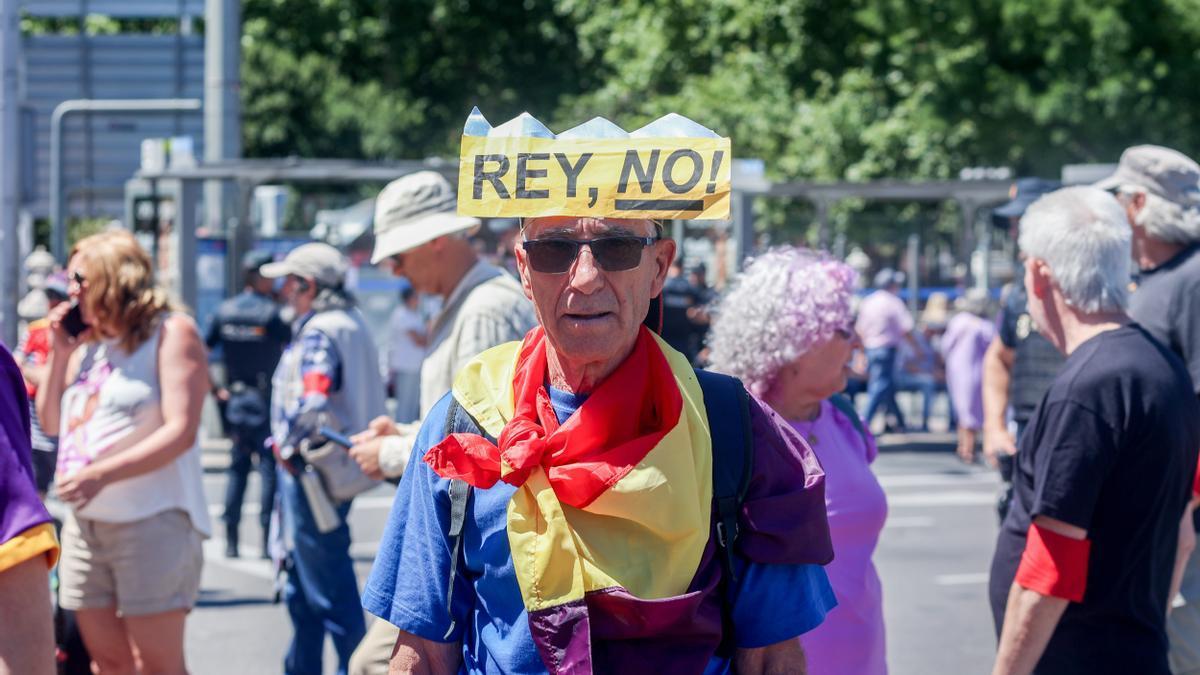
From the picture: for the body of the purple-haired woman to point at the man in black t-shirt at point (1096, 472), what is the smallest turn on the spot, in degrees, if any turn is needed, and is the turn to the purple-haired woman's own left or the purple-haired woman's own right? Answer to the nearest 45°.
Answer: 0° — they already face them

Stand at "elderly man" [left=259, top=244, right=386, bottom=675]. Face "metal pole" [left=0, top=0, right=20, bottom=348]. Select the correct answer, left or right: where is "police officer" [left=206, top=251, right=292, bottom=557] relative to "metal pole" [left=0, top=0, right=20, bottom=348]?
right

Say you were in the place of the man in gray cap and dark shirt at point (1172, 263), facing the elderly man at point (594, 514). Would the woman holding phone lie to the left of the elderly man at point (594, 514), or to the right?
right

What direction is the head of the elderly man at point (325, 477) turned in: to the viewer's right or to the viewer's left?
to the viewer's left

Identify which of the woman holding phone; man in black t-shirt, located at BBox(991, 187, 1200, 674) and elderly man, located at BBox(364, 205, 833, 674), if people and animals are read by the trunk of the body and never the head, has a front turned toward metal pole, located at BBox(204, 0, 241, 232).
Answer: the man in black t-shirt

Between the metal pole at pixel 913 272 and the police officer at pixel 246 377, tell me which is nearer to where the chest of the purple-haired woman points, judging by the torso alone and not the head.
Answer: the metal pole

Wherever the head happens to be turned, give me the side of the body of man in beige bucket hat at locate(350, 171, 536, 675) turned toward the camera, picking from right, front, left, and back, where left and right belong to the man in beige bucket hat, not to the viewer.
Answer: left

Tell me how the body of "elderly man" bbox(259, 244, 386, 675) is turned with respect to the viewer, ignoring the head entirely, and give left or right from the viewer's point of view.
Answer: facing to the left of the viewer

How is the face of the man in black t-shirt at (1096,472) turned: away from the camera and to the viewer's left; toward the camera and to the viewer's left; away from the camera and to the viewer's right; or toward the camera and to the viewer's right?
away from the camera and to the viewer's left

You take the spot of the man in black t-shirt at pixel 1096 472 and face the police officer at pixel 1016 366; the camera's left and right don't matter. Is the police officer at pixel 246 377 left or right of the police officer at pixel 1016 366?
left

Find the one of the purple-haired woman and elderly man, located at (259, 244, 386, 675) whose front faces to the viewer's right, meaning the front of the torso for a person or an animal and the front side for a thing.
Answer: the purple-haired woman

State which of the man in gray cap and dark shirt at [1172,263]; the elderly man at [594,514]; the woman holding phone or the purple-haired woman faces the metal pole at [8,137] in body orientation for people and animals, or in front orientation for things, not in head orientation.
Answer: the man in gray cap and dark shirt

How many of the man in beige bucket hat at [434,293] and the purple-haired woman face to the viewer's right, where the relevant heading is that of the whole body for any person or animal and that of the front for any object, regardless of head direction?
1

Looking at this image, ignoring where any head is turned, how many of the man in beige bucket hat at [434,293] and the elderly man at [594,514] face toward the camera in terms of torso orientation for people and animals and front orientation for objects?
1
